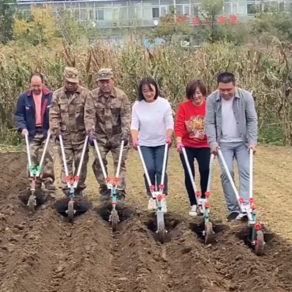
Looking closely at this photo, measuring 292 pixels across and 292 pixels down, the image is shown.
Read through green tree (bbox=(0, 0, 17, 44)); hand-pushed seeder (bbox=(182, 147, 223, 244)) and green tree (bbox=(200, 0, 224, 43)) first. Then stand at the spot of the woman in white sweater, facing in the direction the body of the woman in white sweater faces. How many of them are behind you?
2

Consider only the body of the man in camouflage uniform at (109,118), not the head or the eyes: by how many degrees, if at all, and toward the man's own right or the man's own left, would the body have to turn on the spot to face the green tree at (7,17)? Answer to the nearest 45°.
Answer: approximately 180°

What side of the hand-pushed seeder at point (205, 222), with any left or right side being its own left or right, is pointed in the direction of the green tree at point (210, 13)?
back

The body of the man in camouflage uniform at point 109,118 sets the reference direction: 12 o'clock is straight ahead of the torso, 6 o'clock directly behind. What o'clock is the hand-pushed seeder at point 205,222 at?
The hand-pushed seeder is roughly at 11 o'clock from the man in camouflage uniform.

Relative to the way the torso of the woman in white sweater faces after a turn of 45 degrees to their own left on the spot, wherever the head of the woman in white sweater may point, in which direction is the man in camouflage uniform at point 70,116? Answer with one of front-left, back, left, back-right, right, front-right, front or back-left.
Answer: back
